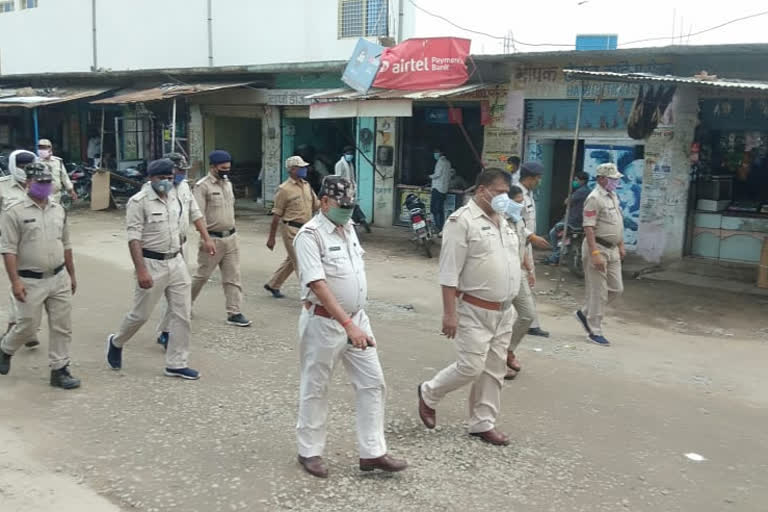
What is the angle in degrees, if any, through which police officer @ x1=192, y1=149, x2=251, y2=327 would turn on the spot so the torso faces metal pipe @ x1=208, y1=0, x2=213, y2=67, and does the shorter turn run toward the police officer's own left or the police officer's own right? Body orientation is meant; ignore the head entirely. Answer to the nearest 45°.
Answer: approximately 135° to the police officer's own left

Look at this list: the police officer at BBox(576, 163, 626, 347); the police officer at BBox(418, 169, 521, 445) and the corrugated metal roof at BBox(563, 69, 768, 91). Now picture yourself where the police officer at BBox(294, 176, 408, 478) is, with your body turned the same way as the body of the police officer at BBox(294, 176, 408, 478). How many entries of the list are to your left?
3

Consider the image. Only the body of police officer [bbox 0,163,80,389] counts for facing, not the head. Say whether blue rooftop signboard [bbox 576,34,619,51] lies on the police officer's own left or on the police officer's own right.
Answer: on the police officer's own left

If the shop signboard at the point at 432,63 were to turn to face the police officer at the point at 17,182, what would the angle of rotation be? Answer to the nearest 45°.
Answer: approximately 45° to its right
